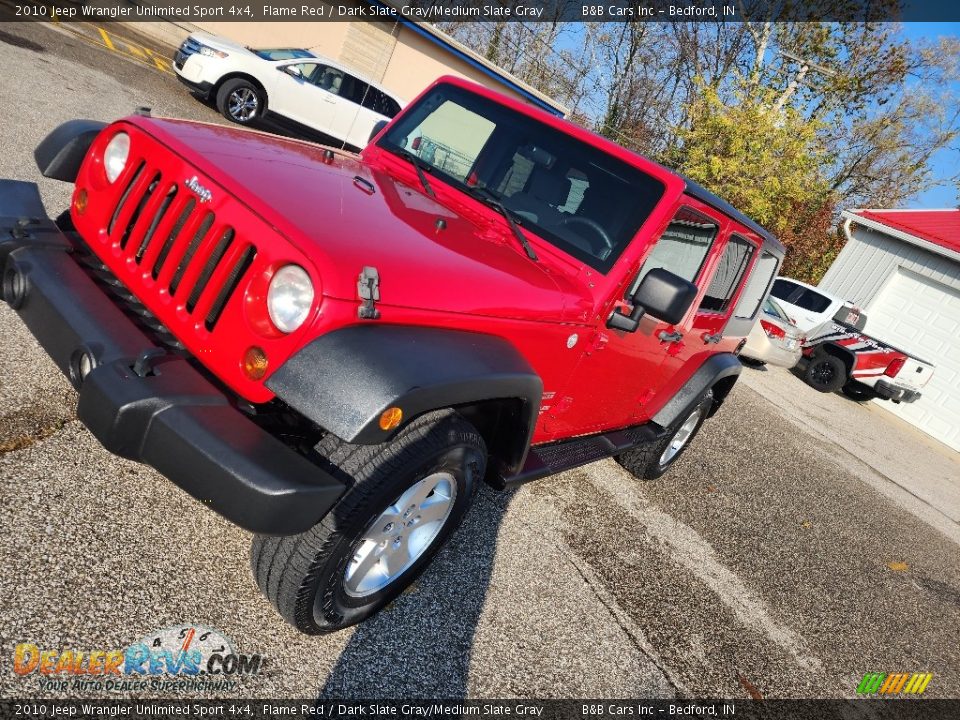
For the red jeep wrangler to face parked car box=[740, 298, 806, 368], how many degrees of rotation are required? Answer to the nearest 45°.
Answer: approximately 180°

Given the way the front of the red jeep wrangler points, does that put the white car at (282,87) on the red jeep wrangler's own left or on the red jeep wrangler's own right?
on the red jeep wrangler's own right

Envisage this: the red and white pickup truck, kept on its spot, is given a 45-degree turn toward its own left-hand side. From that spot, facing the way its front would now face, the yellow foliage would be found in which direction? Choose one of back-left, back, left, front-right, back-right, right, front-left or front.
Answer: front-right

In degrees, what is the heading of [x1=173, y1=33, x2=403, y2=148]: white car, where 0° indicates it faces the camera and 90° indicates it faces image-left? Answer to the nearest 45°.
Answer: approximately 45°

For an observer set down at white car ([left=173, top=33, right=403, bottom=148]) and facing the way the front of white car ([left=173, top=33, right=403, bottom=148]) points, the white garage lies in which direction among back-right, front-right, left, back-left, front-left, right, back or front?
back-left

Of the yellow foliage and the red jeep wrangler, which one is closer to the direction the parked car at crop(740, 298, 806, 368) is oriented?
the yellow foliage

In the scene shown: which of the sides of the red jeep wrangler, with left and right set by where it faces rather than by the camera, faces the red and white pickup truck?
back

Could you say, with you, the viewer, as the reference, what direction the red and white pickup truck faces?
facing away from the viewer and to the left of the viewer

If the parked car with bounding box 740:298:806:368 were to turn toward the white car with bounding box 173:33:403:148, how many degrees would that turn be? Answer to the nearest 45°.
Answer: approximately 45° to its left

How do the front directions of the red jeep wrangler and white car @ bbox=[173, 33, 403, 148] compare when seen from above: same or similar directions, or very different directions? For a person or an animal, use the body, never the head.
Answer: same or similar directions

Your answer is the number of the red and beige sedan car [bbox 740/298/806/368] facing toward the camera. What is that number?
0

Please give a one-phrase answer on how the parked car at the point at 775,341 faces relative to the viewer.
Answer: facing away from the viewer and to the left of the viewer

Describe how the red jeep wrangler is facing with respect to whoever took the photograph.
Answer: facing the viewer and to the left of the viewer

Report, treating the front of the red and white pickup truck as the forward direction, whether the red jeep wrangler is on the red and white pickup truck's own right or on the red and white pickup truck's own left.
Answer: on the red and white pickup truck's own left

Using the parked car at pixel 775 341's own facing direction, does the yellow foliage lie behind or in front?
in front

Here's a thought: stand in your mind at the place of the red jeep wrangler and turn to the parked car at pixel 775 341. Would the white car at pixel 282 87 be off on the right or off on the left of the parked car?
left
